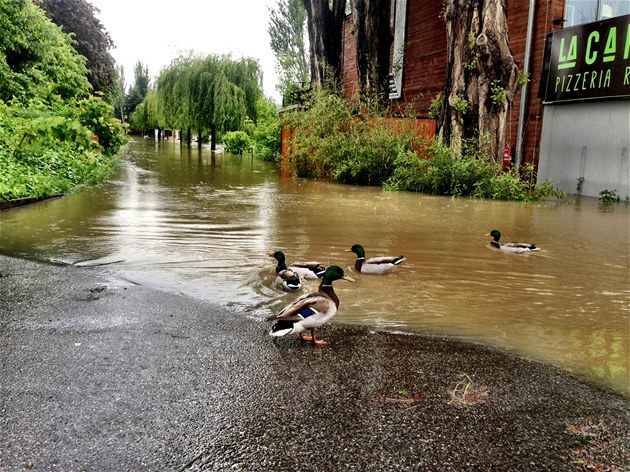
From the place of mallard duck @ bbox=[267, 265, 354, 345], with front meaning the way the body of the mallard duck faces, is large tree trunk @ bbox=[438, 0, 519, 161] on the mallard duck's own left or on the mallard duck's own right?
on the mallard duck's own left

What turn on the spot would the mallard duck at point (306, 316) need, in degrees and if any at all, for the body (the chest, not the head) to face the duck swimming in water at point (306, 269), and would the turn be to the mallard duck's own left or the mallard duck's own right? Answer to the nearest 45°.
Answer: approximately 90° to the mallard duck's own left

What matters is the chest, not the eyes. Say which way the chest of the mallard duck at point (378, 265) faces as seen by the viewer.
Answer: to the viewer's left

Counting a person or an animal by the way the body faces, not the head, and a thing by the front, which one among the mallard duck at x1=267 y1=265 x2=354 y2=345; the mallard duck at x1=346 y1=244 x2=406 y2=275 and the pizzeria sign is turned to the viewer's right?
the mallard duck at x1=267 y1=265 x2=354 y2=345

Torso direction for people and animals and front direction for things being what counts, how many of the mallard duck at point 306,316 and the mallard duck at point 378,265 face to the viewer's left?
1

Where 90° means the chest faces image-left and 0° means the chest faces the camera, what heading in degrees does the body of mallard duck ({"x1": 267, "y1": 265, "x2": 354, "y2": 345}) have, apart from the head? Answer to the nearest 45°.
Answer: approximately 270°

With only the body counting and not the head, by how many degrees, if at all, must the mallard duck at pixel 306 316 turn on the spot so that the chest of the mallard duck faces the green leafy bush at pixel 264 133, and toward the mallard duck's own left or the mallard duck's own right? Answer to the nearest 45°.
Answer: approximately 90° to the mallard duck's own left

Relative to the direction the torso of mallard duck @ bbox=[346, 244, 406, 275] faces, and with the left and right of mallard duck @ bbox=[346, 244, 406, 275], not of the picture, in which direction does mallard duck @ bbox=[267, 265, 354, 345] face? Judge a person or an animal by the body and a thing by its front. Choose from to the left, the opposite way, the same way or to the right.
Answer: the opposite way

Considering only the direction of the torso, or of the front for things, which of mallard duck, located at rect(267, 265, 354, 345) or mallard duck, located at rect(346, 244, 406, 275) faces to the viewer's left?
mallard duck, located at rect(346, 244, 406, 275)

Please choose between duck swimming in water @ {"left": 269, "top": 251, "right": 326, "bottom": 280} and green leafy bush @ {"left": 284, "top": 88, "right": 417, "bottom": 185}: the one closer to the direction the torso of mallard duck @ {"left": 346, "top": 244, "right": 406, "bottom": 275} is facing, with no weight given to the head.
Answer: the duck swimming in water
